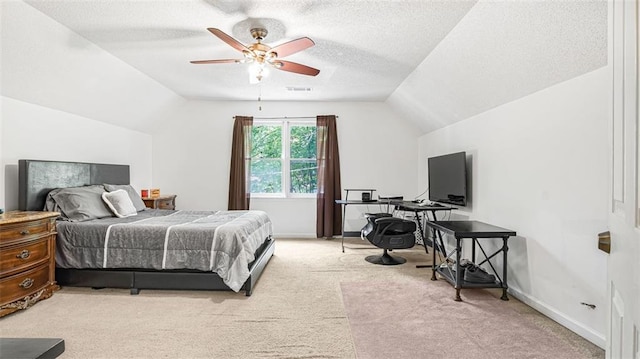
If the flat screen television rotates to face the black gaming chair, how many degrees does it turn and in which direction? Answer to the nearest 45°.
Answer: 0° — it already faces it

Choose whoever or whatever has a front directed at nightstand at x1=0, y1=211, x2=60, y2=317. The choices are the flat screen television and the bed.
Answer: the flat screen television

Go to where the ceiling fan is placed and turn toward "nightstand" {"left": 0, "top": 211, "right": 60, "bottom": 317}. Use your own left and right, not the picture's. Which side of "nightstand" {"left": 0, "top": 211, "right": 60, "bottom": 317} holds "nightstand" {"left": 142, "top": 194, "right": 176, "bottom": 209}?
right

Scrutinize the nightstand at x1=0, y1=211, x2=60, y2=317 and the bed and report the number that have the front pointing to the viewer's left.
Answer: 0

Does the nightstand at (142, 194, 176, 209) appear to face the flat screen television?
yes

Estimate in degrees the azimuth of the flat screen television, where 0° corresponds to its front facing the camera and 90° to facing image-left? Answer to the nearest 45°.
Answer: approximately 45°

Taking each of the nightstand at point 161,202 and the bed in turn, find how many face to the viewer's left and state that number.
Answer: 0

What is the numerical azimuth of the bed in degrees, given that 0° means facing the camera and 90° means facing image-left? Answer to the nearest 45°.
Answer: approximately 315°

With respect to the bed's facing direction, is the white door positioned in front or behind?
in front

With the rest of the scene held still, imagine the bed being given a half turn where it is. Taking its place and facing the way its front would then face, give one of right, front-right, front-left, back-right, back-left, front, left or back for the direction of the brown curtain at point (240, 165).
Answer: right

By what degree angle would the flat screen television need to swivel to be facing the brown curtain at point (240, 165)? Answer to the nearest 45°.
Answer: approximately 45° to its right
